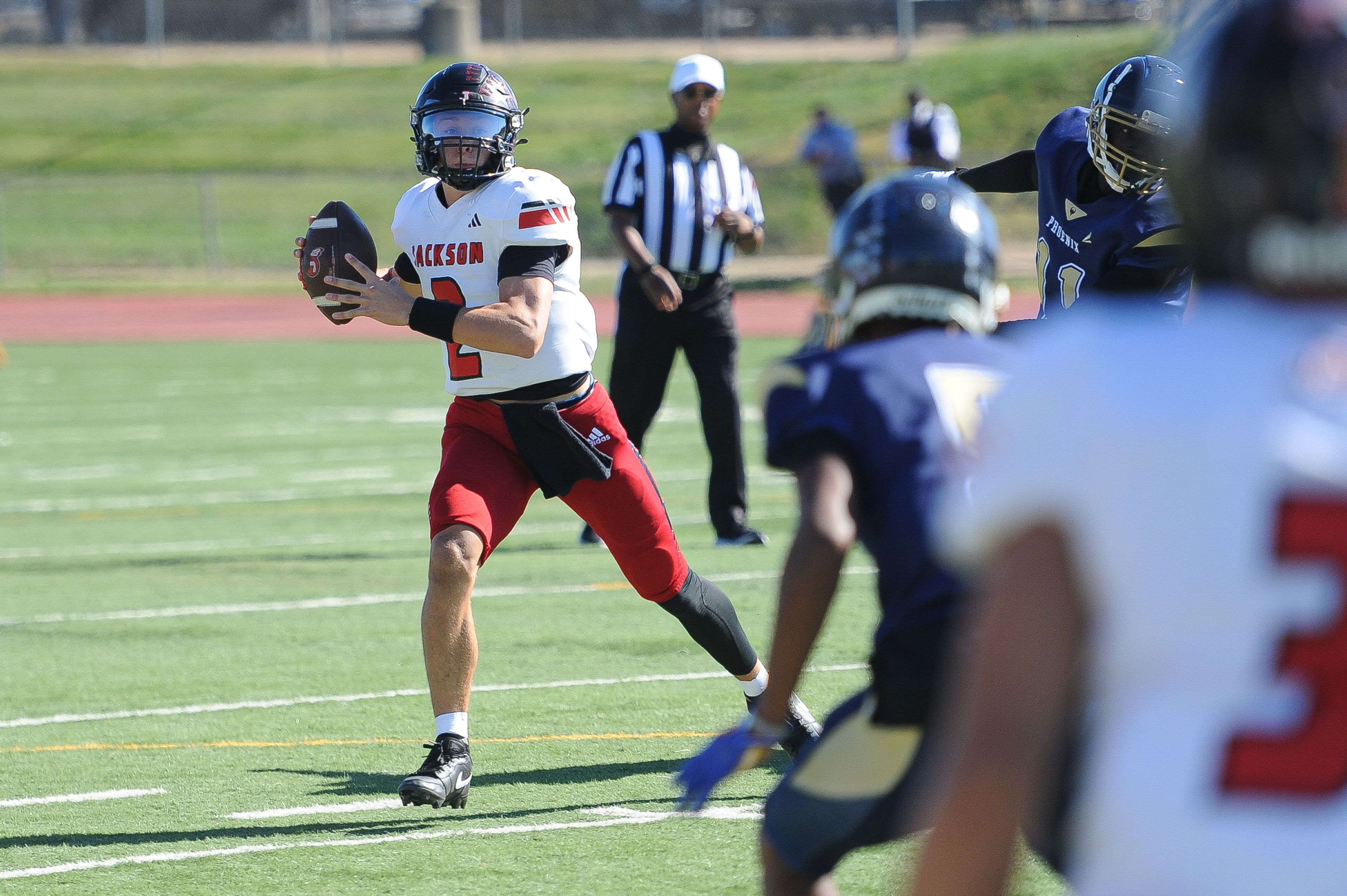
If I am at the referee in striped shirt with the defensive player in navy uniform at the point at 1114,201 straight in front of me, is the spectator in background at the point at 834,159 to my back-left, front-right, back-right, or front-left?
back-left

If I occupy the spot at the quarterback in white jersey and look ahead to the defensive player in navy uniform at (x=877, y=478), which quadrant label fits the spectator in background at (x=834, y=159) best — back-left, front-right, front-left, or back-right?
back-left

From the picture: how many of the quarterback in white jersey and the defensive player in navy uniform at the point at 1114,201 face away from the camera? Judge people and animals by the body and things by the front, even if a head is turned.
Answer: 0

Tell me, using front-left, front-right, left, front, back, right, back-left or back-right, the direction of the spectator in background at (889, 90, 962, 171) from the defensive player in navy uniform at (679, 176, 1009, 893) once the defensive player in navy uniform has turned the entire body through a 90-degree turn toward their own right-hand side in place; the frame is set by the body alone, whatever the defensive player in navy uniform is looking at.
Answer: front-left

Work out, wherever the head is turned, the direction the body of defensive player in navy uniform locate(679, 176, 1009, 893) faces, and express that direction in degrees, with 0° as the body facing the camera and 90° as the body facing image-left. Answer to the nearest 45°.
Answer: approximately 135°

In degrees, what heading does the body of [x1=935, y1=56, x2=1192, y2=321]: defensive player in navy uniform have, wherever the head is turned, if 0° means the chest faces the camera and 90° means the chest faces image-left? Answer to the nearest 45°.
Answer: approximately 45°

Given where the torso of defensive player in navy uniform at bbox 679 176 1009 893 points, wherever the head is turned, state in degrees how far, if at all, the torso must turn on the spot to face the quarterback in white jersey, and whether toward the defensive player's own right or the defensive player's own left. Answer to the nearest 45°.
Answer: approximately 45° to the defensive player's own right

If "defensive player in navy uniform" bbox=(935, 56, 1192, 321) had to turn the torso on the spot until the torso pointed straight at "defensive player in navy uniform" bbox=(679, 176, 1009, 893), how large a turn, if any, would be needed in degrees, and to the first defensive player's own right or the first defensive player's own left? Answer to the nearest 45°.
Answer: approximately 45° to the first defensive player's own left

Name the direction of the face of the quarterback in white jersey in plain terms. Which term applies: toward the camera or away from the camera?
toward the camera

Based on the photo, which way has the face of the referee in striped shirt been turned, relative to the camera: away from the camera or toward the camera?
toward the camera
